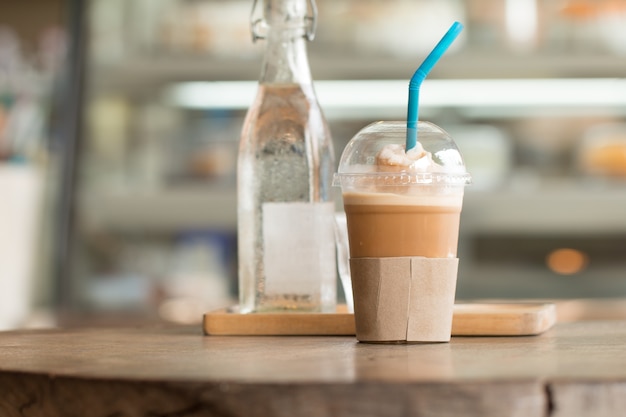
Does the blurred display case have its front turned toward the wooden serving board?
yes

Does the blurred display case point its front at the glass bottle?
yes

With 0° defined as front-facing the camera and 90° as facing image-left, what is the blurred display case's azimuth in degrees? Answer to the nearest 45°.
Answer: approximately 0°

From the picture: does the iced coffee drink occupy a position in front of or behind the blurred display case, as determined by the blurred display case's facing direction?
in front
